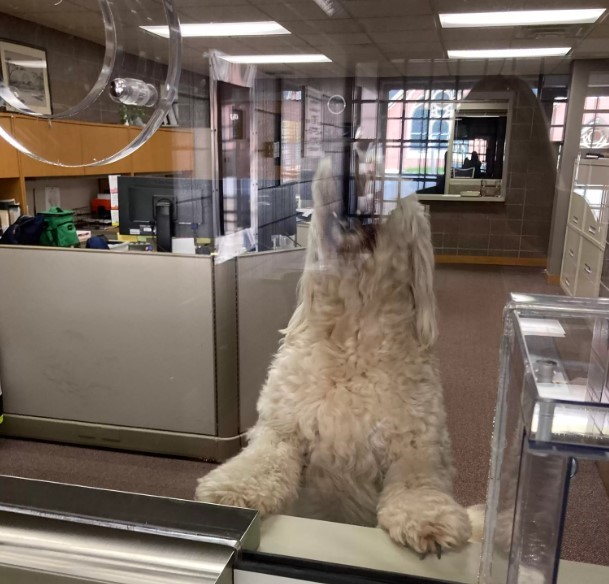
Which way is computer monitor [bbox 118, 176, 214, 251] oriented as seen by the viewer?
away from the camera

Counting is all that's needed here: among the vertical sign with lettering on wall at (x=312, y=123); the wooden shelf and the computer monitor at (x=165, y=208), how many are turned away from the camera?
1

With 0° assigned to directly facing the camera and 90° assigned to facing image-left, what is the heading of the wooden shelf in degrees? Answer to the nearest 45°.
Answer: approximately 315°

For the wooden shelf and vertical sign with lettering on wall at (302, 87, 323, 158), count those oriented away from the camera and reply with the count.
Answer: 0

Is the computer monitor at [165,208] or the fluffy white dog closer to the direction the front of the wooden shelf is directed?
the fluffy white dog

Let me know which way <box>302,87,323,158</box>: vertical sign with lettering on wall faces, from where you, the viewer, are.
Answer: facing the viewer and to the right of the viewer
